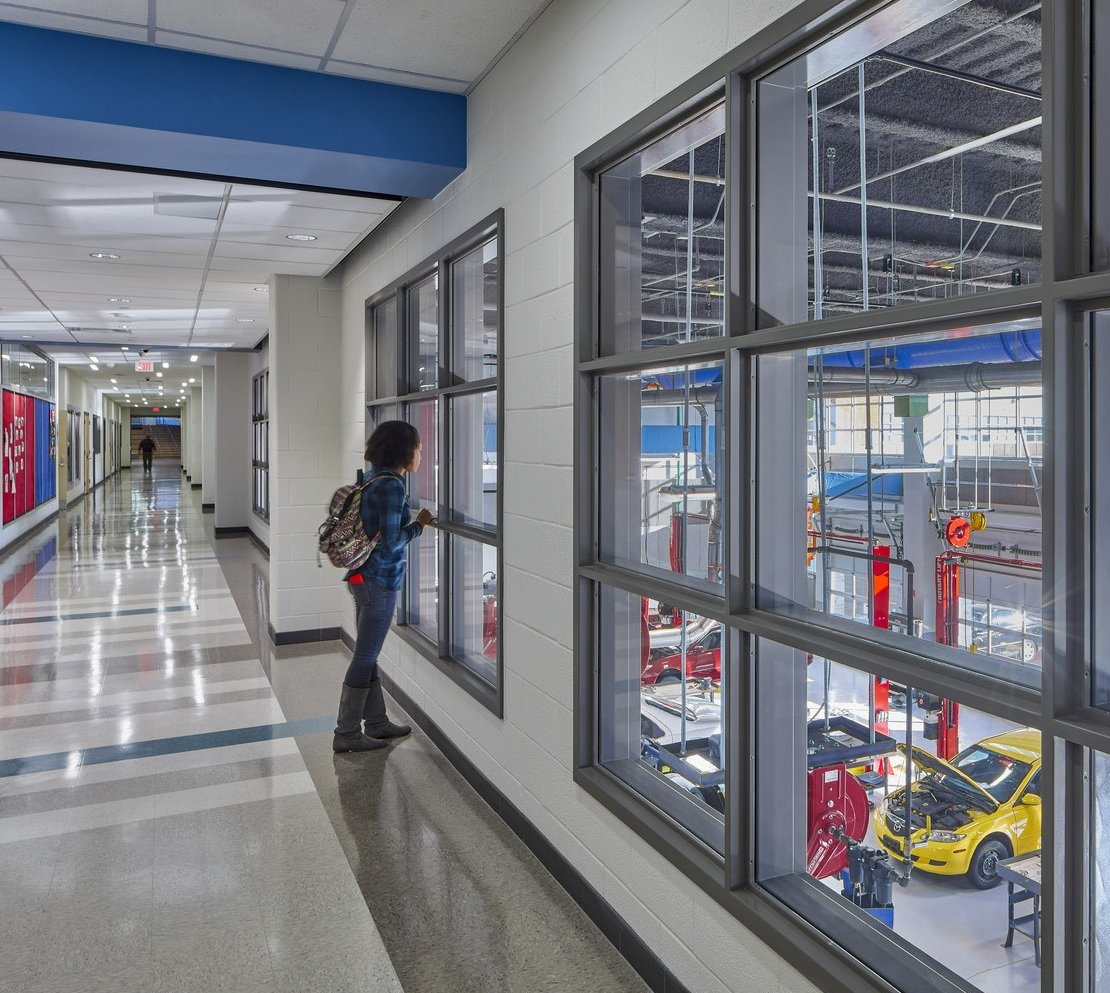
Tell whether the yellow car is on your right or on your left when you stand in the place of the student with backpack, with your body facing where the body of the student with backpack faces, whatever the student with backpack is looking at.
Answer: on your right

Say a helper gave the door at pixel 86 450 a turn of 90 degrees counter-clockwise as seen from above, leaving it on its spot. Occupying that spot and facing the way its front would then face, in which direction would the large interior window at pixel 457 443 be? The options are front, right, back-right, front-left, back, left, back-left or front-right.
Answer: back

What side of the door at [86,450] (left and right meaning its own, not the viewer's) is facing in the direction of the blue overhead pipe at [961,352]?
right

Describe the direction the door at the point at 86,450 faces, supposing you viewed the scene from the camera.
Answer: facing to the right of the viewer

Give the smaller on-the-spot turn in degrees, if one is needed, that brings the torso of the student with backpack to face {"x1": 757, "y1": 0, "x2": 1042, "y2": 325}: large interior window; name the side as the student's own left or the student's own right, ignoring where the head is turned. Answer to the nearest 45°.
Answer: approximately 90° to the student's own right

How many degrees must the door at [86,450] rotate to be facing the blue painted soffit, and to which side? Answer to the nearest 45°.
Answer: approximately 90° to its right

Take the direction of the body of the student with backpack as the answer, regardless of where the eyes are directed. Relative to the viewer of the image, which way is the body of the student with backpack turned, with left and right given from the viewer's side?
facing to the right of the viewer

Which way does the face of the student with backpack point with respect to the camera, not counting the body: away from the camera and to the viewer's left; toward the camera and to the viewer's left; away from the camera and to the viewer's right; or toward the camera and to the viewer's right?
away from the camera and to the viewer's right

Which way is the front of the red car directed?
to the viewer's left

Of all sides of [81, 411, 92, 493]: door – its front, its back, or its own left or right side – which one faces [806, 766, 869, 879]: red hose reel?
right

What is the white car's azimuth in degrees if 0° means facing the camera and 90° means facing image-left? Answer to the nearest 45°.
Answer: approximately 90°

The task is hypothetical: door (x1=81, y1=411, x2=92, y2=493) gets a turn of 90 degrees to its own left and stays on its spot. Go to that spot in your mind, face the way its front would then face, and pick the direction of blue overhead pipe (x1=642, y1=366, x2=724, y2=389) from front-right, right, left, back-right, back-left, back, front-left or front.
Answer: back
